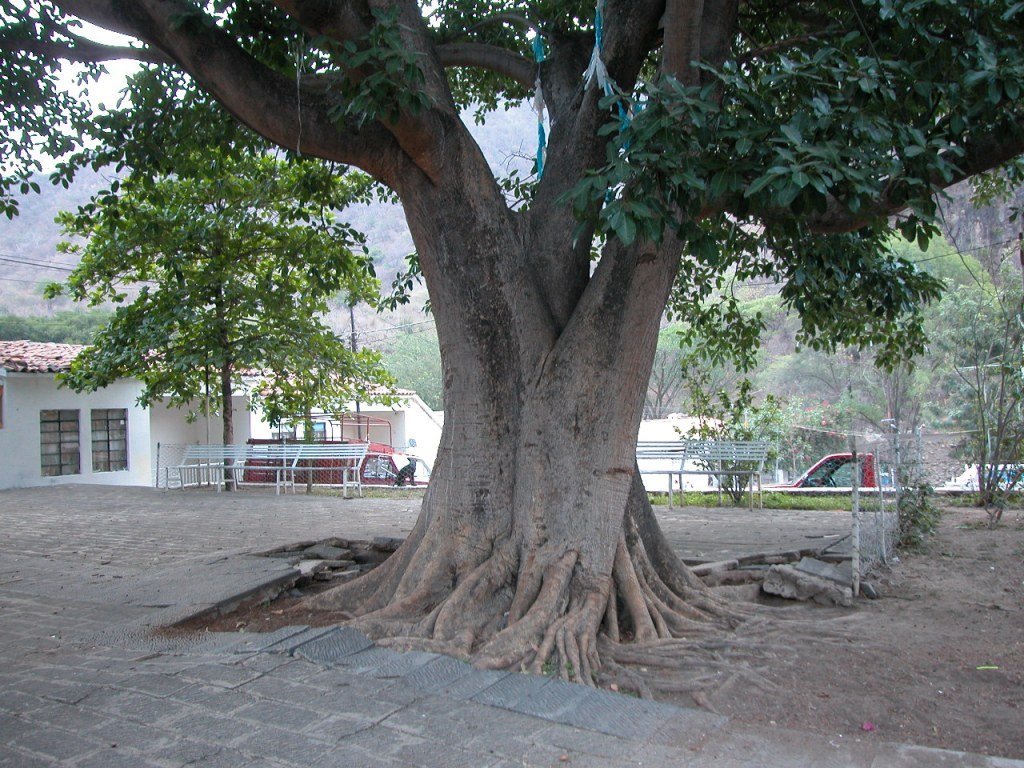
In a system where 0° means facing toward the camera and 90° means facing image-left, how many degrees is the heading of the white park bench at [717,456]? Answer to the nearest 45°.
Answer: approximately 0°

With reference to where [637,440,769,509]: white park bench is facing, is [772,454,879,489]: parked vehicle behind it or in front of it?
behind

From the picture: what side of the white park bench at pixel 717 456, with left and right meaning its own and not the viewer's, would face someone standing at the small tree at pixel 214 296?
right

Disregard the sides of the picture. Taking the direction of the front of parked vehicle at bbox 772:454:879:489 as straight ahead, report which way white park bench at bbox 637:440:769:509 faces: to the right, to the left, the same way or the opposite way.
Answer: to the left

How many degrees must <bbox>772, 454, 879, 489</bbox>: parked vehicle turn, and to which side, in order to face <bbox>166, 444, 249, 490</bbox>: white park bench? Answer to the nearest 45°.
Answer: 0° — it already faces it

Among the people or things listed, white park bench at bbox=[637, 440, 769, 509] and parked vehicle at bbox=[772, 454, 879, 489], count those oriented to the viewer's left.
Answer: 1

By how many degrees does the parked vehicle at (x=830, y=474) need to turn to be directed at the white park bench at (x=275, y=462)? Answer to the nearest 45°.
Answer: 0° — it already faces it

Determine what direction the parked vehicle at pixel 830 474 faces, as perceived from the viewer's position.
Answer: facing to the left of the viewer
